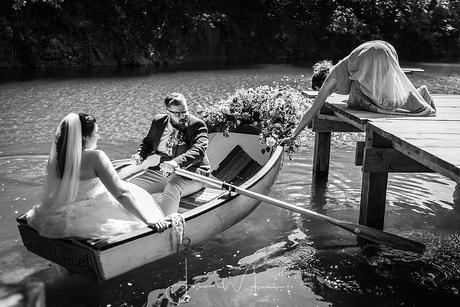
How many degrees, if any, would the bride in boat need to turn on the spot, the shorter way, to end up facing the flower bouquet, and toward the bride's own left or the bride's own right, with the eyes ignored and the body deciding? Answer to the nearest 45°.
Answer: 0° — they already face it

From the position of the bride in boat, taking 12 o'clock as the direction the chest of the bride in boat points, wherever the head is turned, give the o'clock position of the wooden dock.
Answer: The wooden dock is roughly at 1 o'clock from the bride in boat.

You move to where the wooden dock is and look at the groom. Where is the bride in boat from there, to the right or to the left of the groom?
left

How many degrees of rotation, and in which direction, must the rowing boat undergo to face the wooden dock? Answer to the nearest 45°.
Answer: approximately 45° to its right

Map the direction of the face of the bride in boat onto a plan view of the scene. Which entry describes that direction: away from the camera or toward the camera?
away from the camera

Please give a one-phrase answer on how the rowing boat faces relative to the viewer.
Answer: facing away from the viewer and to the right of the viewer

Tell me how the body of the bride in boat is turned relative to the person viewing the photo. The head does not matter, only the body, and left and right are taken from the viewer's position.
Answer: facing away from the viewer and to the right of the viewer
